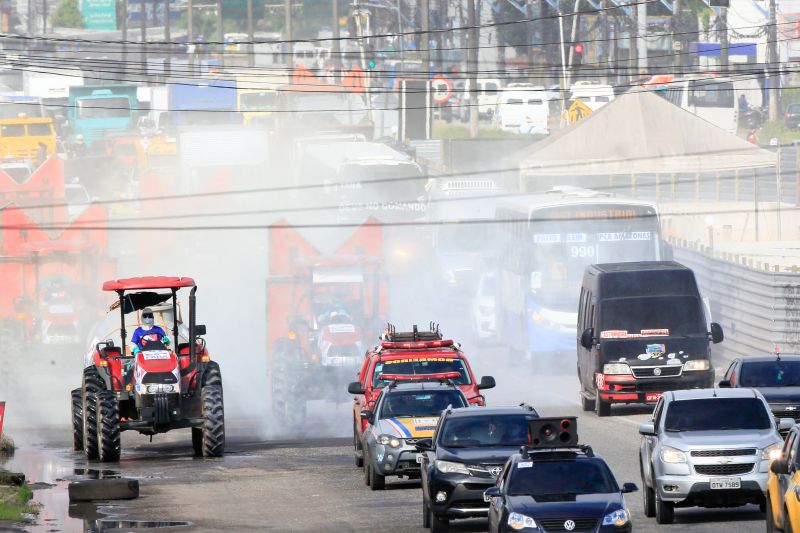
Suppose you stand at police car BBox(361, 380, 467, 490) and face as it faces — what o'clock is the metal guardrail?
The metal guardrail is roughly at 7 o'clock from the police car.

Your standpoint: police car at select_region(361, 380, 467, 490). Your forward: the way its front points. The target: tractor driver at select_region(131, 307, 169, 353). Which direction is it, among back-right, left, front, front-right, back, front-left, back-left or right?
back-right

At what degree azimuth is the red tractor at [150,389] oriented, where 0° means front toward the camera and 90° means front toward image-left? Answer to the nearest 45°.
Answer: approximately 0°

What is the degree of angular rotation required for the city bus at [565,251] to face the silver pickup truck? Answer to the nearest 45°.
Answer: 0° — it already faces it

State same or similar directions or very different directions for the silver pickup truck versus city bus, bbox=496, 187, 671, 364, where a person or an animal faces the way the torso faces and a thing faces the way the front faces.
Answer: same or similar directions

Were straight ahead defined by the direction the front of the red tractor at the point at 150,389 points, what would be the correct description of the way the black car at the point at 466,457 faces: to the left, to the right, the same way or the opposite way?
the same way

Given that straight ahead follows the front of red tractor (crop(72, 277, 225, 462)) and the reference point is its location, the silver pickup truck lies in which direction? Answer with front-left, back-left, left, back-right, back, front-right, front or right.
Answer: front-left

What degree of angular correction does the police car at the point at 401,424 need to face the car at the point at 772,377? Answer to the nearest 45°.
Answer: approximately 135° to its left

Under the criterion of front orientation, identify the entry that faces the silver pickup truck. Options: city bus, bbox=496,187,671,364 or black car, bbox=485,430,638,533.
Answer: the city bus

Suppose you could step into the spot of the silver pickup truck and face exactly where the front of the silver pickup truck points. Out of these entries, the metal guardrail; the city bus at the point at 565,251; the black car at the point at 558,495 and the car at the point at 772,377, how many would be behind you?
3

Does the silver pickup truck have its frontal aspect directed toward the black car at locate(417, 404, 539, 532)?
no

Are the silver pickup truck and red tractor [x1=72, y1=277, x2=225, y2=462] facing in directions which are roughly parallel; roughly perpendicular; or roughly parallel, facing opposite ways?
roughly parallel

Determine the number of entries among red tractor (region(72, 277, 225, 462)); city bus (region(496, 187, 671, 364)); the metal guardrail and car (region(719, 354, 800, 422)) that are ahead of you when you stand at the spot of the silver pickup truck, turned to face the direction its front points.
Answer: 0

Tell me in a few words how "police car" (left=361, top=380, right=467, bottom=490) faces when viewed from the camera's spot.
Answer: facing the viewer

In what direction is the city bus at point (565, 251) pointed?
toward the camera

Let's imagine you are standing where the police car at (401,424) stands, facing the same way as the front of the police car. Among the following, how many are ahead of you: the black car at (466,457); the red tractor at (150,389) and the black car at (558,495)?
2

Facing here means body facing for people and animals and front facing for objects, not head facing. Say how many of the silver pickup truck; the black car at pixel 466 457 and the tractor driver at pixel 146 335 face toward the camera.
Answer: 3

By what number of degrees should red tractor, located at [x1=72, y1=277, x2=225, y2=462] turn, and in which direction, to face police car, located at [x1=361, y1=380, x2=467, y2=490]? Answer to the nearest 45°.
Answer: approximately 45° to its left

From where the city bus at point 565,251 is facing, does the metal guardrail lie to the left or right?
on its left

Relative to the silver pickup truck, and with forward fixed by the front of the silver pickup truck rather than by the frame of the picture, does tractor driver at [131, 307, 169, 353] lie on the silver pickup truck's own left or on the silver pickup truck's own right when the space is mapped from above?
on the silver pickup truck's own right

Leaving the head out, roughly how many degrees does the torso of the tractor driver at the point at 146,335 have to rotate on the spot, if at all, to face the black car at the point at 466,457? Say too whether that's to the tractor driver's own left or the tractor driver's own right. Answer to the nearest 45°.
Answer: approximately 45° to the tractor driver's own left

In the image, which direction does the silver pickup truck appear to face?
toward the camera
